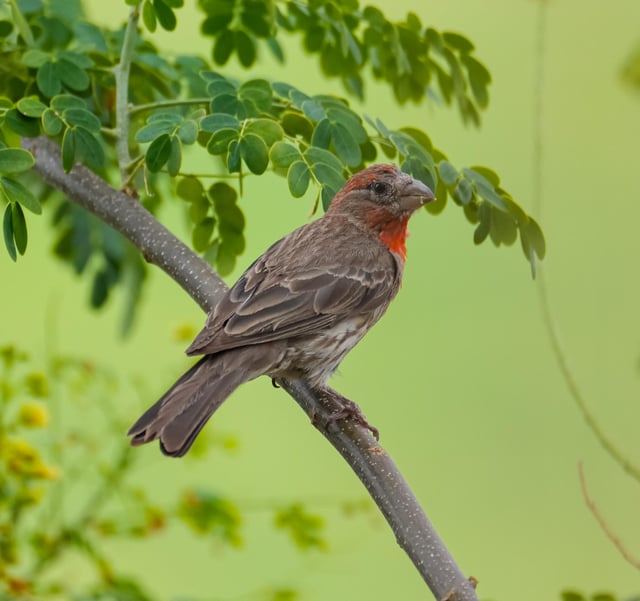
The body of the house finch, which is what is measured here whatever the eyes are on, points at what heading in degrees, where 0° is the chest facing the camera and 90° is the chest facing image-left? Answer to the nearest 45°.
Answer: approximately 270°

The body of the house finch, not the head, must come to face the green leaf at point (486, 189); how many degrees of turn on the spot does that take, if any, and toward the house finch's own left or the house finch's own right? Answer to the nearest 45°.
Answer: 0° — it already faces it

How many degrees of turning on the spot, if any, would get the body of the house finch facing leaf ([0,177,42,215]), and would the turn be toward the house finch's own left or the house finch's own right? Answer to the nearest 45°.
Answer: approximately 135° to the house finch's own right
